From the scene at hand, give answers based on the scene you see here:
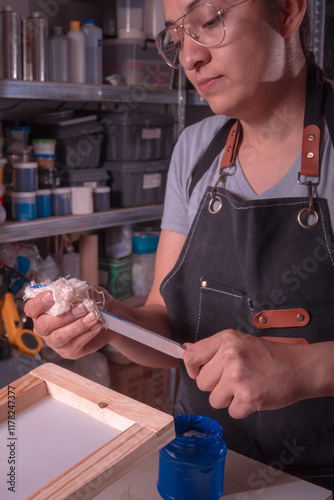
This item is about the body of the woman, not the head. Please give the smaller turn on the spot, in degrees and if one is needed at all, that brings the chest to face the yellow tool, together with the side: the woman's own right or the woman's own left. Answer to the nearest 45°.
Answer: approximately 90° to the woman's own right

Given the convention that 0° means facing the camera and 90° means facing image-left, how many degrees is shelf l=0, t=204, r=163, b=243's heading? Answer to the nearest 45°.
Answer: approximately 315°

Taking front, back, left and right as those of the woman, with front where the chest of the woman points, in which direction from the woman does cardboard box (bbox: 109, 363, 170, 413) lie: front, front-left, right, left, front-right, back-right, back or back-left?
back-right

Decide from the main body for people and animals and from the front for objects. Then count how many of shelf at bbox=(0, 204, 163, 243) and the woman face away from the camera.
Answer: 0

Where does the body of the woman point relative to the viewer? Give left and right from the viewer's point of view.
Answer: facing the viewer and to the left of the viewer

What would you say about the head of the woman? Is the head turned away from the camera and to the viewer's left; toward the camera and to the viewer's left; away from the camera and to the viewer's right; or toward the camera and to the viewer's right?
toward the camera and to the viewer's left

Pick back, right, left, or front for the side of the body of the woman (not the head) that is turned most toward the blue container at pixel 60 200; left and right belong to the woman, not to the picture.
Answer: right
